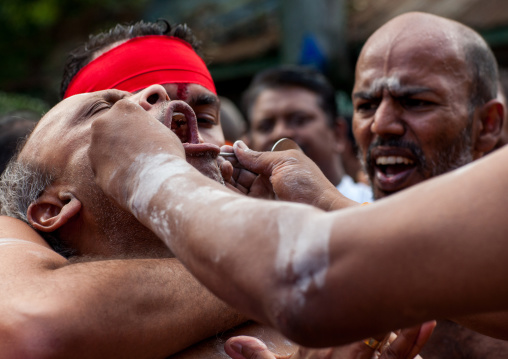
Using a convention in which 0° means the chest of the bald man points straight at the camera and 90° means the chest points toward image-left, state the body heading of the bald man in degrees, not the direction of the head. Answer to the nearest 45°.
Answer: approximately 45°

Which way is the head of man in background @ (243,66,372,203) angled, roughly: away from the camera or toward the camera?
toward the camera

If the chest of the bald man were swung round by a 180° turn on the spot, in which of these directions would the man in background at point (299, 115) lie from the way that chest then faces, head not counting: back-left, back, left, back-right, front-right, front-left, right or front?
front-left

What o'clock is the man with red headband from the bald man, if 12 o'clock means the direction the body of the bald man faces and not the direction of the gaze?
The man with red headband is roughly at 3 o'clock from the bald man.
